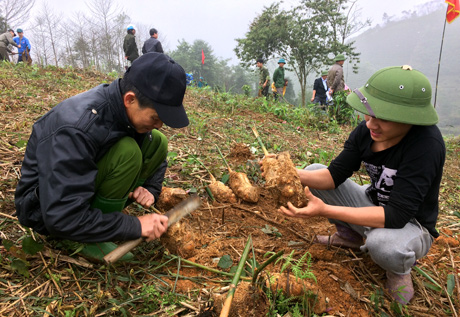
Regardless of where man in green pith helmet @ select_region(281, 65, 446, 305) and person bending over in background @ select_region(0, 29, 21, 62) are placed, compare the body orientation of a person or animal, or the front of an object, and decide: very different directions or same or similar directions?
very different directions

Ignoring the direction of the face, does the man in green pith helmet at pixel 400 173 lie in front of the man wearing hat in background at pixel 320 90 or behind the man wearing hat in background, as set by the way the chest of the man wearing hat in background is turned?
in front

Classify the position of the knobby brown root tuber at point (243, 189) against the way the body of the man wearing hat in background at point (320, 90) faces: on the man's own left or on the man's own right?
on the man's own right

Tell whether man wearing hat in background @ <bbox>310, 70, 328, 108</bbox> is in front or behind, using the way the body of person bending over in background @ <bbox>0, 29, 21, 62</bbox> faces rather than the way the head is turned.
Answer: in front

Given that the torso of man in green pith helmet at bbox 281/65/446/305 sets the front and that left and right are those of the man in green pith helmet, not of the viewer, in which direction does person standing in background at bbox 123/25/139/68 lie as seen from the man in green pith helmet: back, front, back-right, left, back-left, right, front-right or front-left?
right

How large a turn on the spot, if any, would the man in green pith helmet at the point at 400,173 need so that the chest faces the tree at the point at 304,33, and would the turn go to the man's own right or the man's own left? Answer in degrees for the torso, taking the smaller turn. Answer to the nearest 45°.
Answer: approximately 135° to the man's own right

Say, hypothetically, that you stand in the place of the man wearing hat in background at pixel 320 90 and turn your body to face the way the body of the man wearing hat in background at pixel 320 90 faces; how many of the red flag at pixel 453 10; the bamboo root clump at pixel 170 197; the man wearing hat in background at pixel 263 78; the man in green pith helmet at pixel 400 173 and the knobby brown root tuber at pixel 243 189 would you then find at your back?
1

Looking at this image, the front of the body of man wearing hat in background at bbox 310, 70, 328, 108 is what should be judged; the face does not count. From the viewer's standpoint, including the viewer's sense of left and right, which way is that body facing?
facing the viewer and to the right of the viewer

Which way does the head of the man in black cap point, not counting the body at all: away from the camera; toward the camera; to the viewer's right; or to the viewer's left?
to the viewer's right
